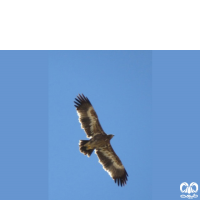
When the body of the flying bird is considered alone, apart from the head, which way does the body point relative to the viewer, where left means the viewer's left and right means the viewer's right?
facing to the right of the viewer
